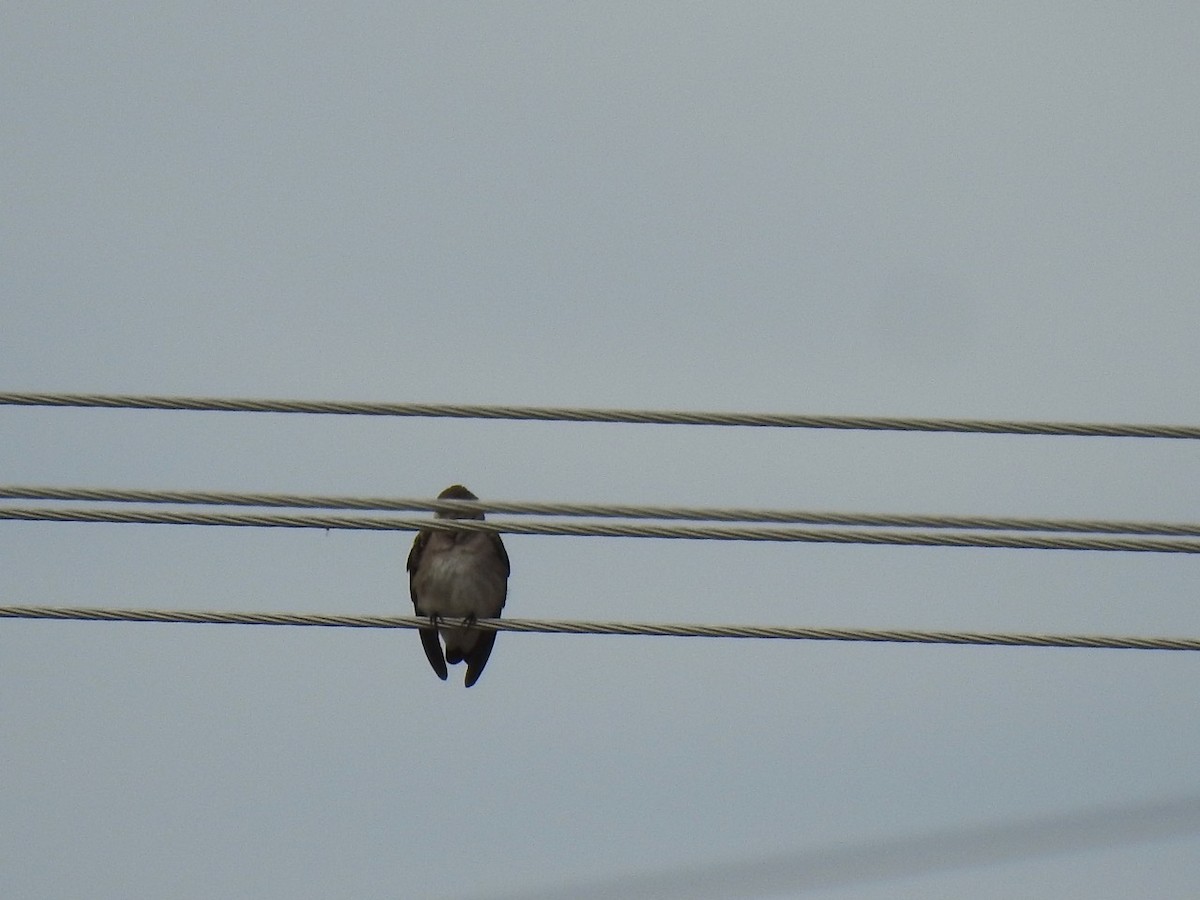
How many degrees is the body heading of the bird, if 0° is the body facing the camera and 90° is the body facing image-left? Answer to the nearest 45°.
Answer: approximately 0°
